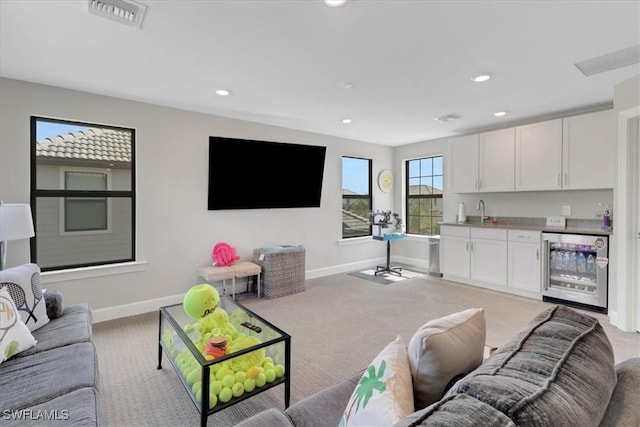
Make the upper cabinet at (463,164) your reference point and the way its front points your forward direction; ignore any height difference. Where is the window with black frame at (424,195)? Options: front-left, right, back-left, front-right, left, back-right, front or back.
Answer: right

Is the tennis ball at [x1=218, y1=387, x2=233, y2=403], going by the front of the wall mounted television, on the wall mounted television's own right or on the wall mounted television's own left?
on the wall mounted television's own right

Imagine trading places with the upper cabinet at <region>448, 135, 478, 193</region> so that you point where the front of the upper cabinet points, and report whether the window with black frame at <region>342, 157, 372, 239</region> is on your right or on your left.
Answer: on your right

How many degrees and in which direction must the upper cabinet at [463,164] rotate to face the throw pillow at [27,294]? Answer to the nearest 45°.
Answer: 0° — it already faces it

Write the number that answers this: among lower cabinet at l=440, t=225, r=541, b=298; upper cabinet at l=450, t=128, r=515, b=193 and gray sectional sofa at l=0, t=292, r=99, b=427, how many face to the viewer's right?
1

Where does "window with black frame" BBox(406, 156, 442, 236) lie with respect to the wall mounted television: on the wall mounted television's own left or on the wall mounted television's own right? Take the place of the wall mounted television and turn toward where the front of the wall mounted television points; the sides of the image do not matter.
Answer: on the wall mounted television's own left

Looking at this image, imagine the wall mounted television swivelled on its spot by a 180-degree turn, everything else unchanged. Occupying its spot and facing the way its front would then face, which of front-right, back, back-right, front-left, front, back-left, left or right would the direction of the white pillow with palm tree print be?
back-left

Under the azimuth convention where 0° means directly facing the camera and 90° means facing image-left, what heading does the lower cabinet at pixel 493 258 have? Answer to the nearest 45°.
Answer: approximately 45°

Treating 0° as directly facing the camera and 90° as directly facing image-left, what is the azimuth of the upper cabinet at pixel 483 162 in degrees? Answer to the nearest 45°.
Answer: approximately 45°

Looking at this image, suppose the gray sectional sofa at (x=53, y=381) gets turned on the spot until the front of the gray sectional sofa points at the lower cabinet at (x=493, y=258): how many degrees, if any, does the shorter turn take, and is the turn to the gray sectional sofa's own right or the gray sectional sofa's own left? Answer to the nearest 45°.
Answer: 0° — it already faces it

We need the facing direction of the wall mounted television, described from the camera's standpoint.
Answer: facing the viewer and to the right of the viewer

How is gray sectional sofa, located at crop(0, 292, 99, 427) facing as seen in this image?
to the viewer's right
